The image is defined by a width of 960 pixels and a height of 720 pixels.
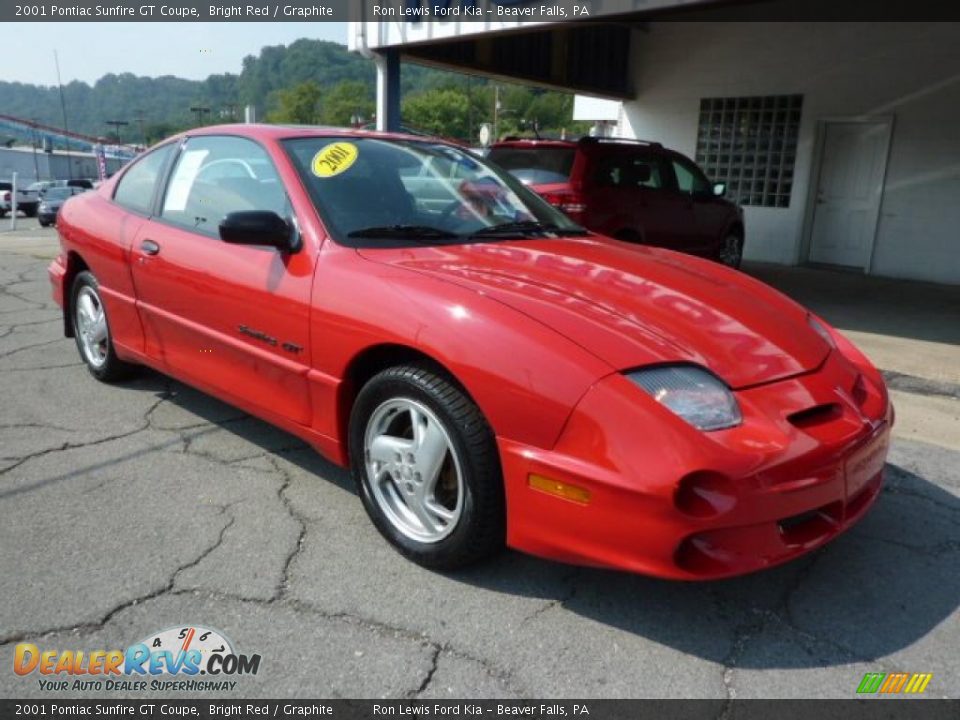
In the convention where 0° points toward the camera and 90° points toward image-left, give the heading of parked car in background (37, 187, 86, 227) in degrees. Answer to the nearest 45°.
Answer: approximately 45°

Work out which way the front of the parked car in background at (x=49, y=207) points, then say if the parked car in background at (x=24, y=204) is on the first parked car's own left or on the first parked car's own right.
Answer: on the first parked car's own right

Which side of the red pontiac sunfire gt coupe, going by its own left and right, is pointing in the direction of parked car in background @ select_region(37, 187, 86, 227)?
back

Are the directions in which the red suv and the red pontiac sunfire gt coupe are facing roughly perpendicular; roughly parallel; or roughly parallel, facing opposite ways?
roughly perpendicular

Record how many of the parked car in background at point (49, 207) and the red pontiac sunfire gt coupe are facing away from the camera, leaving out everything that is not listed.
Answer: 0

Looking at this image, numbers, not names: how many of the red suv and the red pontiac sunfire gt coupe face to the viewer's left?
0

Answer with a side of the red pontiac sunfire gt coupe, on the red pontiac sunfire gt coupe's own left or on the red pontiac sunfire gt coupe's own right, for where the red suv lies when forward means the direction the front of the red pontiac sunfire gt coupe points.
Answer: on the red pontiac sunfire gt coupe's own left

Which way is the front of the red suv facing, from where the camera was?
facing away from the viewer and to the right of the viewer

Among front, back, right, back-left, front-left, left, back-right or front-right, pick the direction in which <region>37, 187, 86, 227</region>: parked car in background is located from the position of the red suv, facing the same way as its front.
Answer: left
